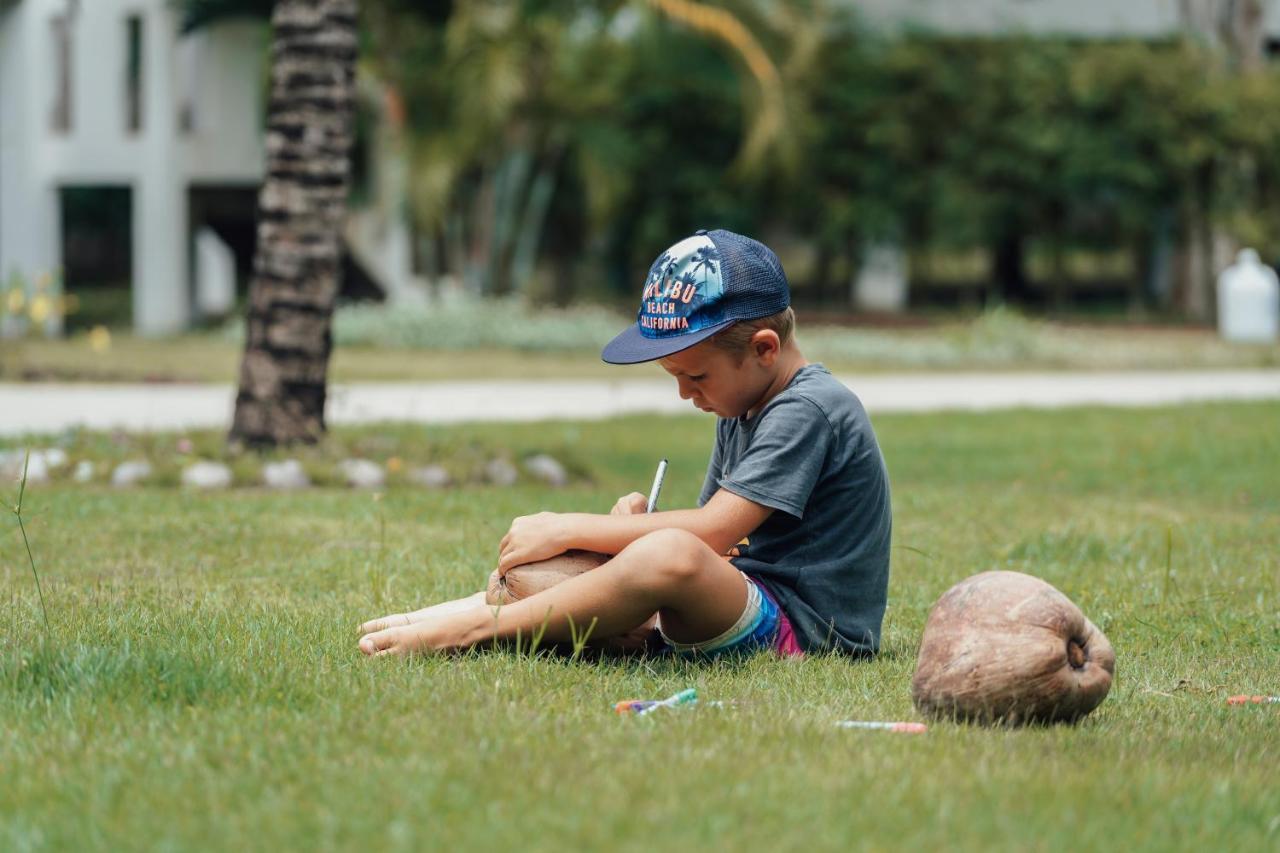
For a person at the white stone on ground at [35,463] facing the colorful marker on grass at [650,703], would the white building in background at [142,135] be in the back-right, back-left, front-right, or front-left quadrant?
back-left

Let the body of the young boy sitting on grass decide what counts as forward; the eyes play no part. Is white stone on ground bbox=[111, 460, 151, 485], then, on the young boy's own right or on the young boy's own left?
on the young boy's own right

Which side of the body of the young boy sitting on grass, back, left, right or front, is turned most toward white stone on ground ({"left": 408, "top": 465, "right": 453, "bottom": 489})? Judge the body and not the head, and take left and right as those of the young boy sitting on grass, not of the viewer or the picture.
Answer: right

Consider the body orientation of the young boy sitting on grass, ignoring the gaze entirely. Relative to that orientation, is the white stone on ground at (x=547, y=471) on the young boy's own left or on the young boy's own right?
on the young boy's own right

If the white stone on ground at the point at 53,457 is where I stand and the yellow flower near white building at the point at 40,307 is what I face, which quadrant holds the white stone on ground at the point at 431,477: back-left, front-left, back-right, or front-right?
back-right

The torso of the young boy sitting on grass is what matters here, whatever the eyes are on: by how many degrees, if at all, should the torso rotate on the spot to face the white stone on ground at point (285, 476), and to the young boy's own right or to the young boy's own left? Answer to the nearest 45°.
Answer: approximately 45° to the young boy's own right

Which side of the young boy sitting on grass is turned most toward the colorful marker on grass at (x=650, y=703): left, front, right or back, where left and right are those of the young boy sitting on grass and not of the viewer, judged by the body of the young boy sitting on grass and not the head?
left

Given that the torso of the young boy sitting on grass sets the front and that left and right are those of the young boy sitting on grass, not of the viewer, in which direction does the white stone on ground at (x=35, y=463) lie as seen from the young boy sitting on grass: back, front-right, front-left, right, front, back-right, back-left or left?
front-right

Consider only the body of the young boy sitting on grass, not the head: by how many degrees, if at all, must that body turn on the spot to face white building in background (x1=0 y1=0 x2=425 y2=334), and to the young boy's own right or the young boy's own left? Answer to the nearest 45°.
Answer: approximately 90° to the young boy's own right

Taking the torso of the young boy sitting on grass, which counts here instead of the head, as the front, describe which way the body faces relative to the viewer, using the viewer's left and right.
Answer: facing to the left of the viewer
